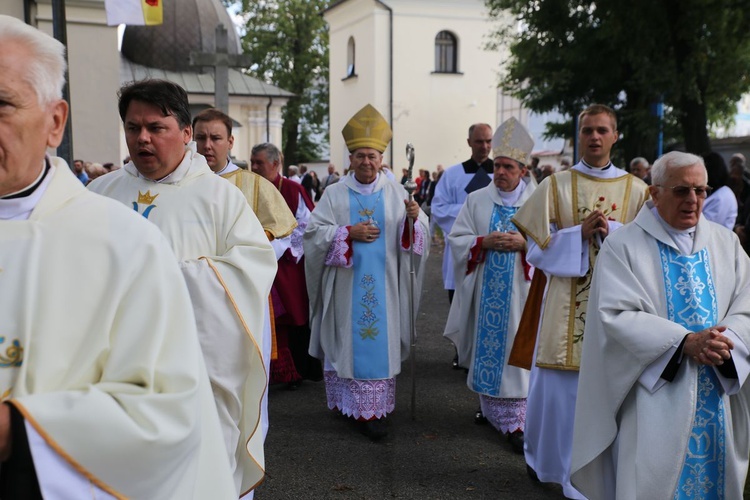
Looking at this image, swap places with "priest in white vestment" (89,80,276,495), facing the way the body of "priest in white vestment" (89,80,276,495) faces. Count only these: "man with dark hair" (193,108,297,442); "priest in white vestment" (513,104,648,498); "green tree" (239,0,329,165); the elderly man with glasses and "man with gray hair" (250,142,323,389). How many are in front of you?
0

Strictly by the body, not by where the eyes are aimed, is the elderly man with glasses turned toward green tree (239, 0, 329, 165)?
no

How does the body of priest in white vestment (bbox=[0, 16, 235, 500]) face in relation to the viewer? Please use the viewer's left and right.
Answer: facing the viewer and to the left of the viewer

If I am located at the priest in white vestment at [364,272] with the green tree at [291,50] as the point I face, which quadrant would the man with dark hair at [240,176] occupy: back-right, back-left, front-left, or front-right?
back-left

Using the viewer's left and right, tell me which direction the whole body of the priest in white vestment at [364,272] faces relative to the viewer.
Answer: facing the viewer

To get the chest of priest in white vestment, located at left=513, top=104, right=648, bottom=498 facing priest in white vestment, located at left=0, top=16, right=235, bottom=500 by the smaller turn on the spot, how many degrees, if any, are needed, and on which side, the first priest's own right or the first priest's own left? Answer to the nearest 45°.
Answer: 0° — they already face them

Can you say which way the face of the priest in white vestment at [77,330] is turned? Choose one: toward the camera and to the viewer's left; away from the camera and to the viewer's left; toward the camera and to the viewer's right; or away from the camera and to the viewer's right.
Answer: toward the camera and to the viewer's left

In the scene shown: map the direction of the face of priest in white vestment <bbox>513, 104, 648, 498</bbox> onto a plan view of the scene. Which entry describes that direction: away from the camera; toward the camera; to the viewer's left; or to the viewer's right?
toward the camera

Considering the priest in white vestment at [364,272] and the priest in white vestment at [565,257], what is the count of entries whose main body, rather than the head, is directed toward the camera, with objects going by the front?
2

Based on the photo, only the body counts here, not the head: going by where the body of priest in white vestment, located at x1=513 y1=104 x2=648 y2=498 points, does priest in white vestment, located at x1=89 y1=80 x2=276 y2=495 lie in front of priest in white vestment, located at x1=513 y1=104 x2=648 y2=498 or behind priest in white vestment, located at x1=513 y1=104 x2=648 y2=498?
in front

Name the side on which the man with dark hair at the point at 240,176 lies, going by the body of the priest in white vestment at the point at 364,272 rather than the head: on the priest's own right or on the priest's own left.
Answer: on the priest's own right

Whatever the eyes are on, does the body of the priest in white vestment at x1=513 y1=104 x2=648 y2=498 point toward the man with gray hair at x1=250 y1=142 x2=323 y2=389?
no

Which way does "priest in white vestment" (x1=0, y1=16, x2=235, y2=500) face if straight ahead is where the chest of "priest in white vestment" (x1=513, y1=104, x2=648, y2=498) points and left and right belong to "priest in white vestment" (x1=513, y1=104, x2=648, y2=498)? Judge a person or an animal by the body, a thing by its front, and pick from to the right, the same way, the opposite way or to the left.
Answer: the same way

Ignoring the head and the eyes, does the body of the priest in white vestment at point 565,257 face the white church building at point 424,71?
no

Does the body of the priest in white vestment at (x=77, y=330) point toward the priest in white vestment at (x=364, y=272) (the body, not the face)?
no

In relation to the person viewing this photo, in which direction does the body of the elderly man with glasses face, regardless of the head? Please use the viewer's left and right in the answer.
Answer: facing the viewer and to the right of the viewer

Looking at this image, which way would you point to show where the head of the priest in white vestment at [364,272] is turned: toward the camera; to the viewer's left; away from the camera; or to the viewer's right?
toward the camera

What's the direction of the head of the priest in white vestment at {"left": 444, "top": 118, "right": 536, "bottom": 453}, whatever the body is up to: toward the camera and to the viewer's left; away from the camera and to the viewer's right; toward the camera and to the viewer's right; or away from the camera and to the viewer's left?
toward the camera and to the viewer's left

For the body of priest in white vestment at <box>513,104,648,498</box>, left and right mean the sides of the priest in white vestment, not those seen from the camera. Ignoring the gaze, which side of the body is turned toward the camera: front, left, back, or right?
front

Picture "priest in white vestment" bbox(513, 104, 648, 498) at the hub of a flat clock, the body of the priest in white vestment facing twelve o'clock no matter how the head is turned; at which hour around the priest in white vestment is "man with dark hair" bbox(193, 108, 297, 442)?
The man with dark hair is roughly at 3 o'clock from the priest in white vestment.
